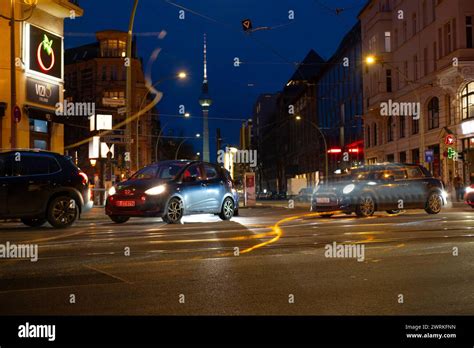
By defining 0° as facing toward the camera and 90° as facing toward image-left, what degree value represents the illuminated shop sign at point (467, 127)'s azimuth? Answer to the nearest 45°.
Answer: approximately 45°

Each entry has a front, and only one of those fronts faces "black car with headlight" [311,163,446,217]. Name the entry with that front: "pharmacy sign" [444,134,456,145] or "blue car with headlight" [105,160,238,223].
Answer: the pharmacy sign

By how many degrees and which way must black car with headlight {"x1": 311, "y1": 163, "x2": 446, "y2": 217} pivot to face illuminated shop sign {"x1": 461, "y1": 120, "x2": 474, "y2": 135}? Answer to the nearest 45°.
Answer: approximately 135° to its right

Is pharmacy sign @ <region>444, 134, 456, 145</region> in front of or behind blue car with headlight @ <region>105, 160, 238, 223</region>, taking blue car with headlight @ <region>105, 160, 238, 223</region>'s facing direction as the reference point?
behind

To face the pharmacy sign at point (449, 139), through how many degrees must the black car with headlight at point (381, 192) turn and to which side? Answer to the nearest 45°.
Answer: approximately 135° to its right

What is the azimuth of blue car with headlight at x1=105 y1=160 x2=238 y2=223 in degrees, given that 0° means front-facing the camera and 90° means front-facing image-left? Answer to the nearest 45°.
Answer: approximately 45°
